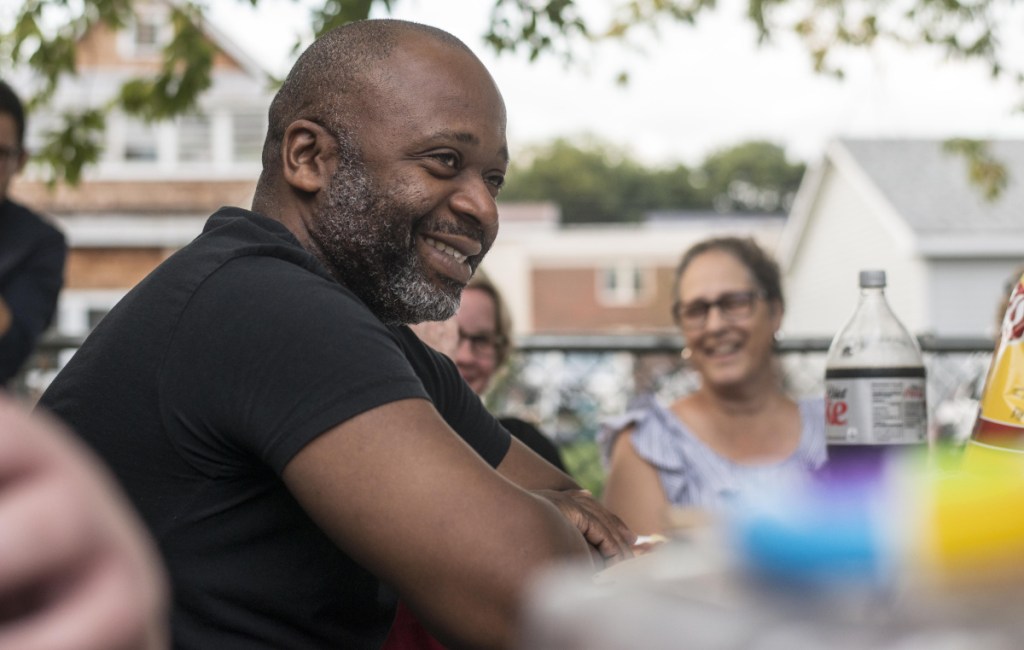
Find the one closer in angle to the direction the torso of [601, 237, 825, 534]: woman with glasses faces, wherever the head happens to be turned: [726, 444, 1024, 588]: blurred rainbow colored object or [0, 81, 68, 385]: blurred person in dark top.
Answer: the blurred rainbow colored object

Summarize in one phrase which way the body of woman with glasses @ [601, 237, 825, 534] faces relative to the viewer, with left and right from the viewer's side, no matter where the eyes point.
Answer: facing the viewer

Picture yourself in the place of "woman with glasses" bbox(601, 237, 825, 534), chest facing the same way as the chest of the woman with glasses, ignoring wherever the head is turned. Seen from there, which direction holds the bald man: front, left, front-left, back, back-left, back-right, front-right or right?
front

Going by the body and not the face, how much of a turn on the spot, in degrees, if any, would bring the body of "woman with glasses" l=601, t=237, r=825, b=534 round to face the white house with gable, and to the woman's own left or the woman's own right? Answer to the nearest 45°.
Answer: approximately 180°

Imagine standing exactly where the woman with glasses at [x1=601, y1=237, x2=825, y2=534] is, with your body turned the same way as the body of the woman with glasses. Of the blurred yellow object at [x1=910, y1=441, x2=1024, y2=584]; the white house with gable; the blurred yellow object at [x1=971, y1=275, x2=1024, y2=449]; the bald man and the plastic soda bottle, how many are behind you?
1

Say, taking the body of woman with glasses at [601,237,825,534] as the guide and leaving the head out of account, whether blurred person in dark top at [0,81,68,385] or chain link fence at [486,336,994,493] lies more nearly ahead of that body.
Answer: the blurred person in dark top

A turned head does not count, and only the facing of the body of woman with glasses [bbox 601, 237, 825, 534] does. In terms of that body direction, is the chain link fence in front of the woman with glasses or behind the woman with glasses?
behind

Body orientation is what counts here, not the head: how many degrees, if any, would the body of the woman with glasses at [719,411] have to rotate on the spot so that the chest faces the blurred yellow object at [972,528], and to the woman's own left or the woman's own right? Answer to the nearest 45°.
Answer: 0° — they already face it

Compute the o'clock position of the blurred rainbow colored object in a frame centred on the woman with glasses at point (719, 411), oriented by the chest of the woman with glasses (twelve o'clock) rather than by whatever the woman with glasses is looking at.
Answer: The blurred rainbow colored object is roughly at 12 o'clock from the woman with glasses.

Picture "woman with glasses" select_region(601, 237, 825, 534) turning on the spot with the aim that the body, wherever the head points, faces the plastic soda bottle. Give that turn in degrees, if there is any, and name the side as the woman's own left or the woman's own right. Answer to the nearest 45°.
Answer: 0° — they already face it
